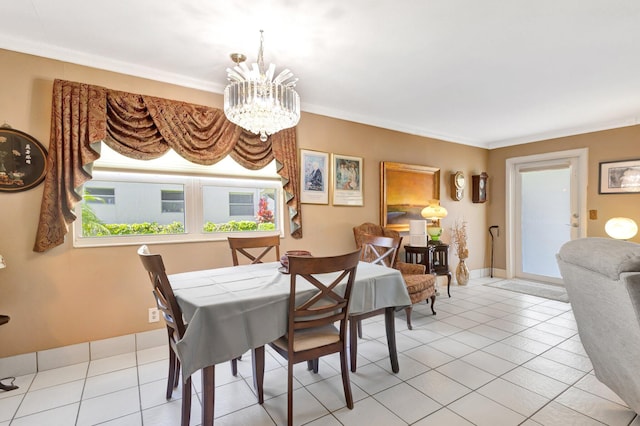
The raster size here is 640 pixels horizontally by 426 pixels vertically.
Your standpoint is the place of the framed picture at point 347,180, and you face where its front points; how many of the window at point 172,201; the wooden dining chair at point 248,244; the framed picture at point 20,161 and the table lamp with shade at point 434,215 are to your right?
3

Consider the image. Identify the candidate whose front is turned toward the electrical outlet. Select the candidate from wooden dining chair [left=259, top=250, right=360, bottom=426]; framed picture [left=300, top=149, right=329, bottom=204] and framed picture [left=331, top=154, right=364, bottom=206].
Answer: the wooden dining chair

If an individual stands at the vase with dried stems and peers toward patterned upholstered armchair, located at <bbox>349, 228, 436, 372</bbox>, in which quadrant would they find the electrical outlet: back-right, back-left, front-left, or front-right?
front-right

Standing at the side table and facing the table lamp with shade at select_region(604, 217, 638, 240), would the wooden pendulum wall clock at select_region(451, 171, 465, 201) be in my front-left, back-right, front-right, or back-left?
front-left

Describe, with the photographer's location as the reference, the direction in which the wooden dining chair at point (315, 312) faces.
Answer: facing away from the viewer and to the left of the viewer

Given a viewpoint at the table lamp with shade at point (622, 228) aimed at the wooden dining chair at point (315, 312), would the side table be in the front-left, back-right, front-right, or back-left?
front-right

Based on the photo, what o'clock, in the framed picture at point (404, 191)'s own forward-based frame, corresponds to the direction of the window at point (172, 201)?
The window is roughly at 3 o'clock from the framed picture.

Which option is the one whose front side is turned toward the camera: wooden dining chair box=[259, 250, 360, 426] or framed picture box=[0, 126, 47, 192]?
the framed picture

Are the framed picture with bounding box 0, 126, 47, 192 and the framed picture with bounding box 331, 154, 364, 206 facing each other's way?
no

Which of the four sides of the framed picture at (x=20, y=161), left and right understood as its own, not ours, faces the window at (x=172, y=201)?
left

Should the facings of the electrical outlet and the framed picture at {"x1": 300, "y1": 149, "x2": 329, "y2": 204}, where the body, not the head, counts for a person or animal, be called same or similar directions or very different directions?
same or similar directions

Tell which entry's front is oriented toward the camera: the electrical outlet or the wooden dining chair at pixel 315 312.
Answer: the electrical outlet

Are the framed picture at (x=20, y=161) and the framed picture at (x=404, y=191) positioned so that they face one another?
no

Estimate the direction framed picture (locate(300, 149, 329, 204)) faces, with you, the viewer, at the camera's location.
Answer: facing the viewer and to the right of the viewer

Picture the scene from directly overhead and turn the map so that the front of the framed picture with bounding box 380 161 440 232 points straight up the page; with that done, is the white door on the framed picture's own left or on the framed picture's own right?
on the framed picture's own left

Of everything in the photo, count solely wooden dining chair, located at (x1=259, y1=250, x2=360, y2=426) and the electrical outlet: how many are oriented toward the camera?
1

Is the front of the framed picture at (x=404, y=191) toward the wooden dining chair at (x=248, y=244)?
no

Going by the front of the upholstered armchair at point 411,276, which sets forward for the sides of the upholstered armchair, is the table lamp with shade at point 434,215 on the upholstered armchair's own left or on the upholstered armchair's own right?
on the upholstered armchair's own left

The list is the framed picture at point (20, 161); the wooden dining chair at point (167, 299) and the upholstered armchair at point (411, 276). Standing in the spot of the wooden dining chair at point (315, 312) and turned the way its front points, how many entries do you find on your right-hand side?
1

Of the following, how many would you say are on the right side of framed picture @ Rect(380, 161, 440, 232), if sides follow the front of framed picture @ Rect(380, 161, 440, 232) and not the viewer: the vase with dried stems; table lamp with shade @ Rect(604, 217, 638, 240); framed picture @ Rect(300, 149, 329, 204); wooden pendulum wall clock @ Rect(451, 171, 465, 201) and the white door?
1
